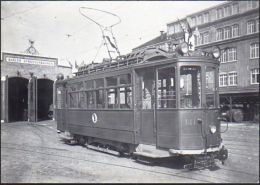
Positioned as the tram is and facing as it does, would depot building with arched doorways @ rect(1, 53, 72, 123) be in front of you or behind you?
behind
